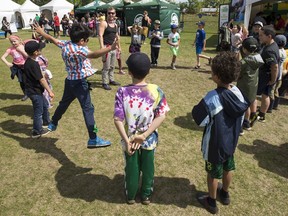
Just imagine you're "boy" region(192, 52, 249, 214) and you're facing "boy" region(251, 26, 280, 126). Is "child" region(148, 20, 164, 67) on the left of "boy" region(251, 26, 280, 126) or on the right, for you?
left

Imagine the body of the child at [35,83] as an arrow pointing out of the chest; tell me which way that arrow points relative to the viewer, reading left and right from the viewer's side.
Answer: facing to the right of the viewer

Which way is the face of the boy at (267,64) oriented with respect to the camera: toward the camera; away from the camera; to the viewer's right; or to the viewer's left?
to the viewer's left

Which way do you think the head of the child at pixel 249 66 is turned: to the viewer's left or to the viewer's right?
to the viewer's left

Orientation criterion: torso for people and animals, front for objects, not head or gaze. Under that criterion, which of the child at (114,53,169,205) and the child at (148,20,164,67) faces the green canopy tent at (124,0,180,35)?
the child at (114,53,169,205)

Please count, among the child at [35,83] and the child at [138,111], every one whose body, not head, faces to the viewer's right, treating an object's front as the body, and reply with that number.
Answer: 1

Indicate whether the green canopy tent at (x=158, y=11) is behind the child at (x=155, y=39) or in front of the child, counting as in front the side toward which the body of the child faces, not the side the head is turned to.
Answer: behind

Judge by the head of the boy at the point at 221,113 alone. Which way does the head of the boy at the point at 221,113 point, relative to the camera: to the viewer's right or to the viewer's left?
to the viewer's left

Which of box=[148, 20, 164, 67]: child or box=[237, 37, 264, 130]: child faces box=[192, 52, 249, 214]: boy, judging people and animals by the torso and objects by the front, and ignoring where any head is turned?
box=[148, 20, 164, 67]: child

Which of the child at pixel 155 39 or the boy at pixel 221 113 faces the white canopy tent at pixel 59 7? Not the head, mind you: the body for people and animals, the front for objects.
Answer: the boy

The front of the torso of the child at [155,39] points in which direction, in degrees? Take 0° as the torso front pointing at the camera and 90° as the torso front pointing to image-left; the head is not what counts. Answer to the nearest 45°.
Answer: approximately 0°

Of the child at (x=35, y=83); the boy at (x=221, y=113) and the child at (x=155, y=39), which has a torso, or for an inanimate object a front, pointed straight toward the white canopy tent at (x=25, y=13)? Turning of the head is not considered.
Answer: the boy
